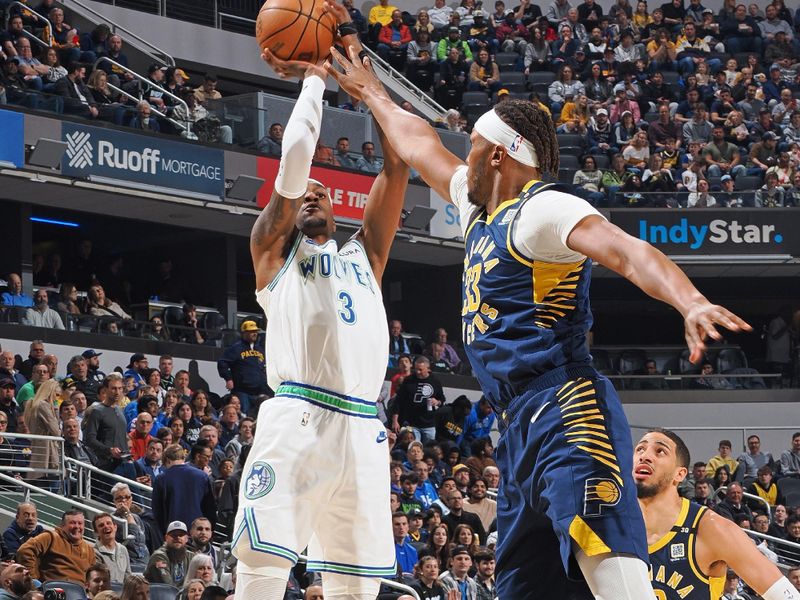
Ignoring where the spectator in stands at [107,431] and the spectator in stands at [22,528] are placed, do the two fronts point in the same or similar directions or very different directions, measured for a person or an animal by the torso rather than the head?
same or similar directions

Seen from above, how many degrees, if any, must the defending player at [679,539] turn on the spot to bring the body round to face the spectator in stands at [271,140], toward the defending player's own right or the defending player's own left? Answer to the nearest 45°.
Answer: approximately 90° to the defending player's own right

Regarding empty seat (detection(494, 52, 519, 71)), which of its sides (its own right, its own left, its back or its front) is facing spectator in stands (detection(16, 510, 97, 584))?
front

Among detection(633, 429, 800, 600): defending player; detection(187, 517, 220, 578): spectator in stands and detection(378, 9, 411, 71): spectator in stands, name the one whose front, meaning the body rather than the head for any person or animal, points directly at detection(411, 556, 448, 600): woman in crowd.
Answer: detection(378, 9, 411, 71): spectator in stands

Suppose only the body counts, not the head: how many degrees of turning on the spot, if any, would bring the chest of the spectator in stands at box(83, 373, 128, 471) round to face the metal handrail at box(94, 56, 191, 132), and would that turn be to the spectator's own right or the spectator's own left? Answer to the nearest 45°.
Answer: approximately 135° to the spectator's own left

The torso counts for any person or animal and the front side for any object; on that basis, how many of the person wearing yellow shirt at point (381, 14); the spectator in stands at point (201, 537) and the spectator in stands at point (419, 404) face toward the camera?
3

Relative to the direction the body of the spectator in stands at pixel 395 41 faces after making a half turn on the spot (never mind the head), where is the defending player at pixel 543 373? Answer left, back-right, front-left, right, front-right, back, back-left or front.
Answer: back

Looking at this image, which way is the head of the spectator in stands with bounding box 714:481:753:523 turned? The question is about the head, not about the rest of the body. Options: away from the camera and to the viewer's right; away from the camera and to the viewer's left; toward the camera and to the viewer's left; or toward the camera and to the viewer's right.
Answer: toward the camera and to the viewer's left

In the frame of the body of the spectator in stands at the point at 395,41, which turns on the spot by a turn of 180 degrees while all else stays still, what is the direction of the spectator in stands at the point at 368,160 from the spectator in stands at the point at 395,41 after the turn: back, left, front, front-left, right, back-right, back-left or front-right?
back

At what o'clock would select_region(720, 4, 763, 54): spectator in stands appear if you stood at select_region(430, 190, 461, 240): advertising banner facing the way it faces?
The spectator in stands is roughly at 8 o'clock from the advertising banner.

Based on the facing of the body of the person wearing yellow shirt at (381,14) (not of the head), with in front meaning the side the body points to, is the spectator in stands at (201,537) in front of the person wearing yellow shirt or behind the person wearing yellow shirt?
in front

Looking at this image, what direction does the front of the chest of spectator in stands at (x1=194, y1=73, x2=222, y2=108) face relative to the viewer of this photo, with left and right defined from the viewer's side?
facing the viewer and to the right of the viewer

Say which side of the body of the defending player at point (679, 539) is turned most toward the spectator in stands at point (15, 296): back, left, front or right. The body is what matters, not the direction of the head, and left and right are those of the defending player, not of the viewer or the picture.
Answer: right

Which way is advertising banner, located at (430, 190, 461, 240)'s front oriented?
toward the camera

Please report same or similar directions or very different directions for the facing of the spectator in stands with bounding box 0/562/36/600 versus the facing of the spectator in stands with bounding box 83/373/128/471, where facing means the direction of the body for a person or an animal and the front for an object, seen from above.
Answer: same or similar directions

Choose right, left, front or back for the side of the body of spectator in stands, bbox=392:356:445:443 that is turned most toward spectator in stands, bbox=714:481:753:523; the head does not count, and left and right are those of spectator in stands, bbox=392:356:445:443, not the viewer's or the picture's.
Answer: left
